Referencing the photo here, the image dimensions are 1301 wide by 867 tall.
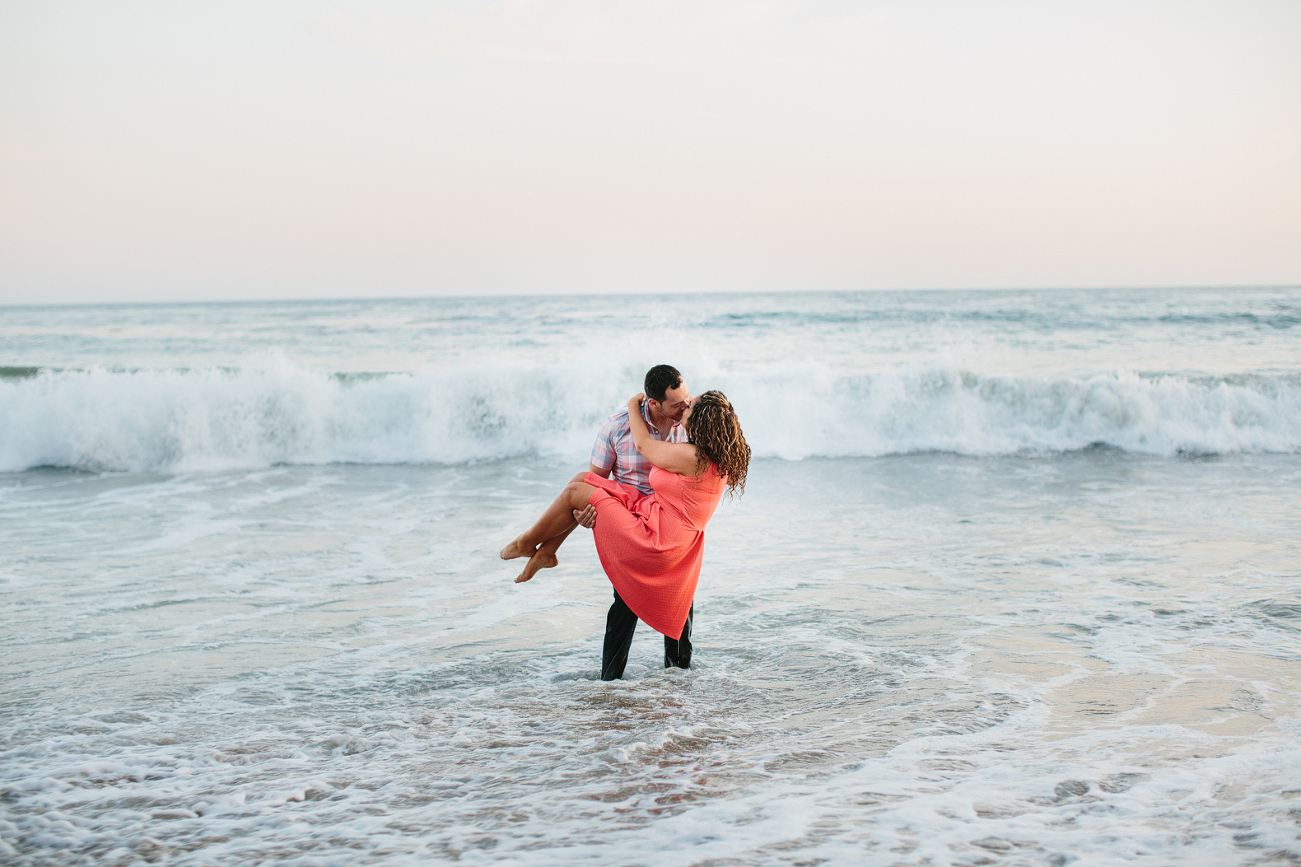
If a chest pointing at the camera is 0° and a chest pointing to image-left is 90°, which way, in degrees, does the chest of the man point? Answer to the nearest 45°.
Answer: approximately 315°

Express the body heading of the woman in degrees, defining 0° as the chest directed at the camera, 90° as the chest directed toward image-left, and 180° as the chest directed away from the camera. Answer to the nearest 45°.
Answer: approximately 90°
